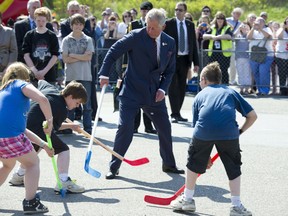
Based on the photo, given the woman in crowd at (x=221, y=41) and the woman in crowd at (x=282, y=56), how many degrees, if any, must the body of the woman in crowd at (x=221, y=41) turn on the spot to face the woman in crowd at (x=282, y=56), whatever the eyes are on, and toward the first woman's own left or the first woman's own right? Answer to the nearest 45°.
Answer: approximately 90° to the first woman's own left

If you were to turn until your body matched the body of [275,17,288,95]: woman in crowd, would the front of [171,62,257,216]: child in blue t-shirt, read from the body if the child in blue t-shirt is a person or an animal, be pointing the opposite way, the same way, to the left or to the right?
the opposite way

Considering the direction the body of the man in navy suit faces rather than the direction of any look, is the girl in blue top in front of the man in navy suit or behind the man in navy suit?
in front

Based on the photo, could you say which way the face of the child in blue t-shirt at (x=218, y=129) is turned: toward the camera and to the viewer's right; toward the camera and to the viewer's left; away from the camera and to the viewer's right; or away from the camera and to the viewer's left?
away from the camera and to the viewer's left

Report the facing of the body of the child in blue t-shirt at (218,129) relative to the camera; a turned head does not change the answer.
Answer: away from the camera

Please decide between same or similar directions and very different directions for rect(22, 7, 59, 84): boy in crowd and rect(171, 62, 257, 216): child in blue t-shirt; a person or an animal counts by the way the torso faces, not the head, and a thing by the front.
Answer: very different directions

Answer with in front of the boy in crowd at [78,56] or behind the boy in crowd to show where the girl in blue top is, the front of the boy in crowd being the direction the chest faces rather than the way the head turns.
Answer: in front

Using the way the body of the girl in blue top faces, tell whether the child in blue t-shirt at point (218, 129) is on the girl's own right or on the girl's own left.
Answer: on the girl's own right

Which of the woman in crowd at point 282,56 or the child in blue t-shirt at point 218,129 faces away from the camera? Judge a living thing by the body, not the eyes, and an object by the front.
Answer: the child in blue t-shirt

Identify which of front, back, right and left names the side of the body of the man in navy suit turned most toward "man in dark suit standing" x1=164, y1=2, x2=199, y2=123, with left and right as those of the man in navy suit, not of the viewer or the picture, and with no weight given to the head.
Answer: back

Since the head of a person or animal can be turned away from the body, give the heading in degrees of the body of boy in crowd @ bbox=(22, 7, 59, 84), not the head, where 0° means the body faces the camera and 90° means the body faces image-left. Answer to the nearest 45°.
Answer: approximately 0°
